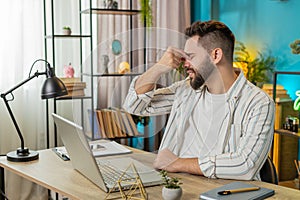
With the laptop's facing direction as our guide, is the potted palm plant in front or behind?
in front

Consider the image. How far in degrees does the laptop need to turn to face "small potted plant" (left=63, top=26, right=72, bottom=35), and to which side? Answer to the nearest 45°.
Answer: approximately 45° to its left

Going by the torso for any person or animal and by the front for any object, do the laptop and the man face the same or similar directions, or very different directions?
very different directions

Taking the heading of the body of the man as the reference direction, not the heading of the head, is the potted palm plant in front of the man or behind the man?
behind

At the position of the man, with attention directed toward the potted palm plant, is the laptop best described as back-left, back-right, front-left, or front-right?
back-left

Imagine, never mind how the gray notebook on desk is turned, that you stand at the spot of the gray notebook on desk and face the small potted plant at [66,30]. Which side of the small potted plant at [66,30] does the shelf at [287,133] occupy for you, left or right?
right

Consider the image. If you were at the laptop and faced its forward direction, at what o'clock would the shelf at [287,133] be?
The shelf is roughly at 12 o'clock from the laptop.

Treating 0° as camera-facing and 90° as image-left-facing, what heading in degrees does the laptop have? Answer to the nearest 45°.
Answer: approximately 225°

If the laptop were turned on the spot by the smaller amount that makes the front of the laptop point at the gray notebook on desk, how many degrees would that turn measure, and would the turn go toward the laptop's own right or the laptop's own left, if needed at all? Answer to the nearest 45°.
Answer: approximately 90° to the laptop's own right

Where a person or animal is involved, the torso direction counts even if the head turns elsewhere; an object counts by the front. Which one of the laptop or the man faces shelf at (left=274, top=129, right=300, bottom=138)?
the laptop

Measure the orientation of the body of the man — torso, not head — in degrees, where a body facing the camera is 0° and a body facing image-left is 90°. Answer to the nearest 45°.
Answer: approximately 45°
